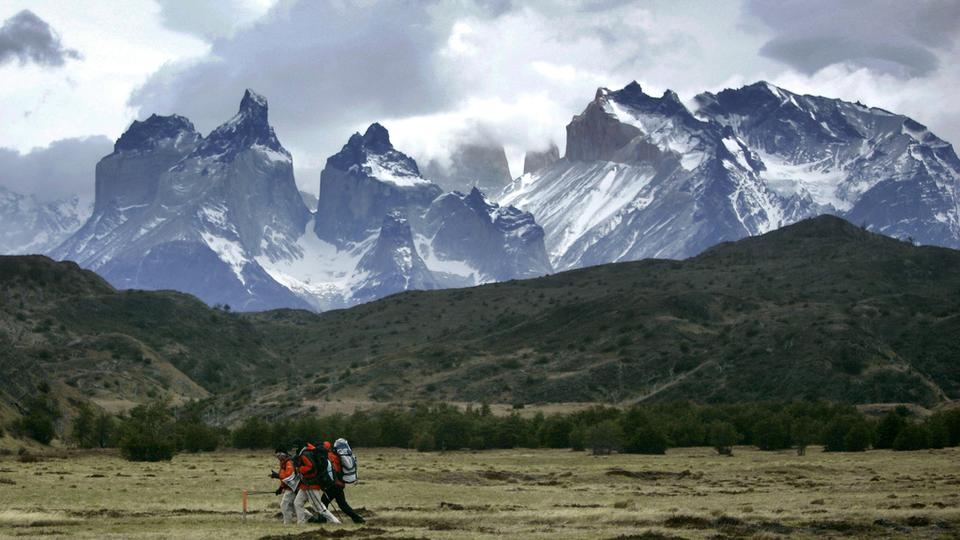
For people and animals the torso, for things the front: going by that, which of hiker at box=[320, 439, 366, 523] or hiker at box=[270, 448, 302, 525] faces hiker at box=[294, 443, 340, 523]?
hiker at box=[320, 439, 366, 523]

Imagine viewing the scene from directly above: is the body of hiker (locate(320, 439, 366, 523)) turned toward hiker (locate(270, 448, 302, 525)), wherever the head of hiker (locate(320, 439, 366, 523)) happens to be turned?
yes

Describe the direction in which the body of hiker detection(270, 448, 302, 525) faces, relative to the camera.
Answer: to the viewer's left

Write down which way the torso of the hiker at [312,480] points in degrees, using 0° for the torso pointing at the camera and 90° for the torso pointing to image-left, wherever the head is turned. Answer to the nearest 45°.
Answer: approximately 90°

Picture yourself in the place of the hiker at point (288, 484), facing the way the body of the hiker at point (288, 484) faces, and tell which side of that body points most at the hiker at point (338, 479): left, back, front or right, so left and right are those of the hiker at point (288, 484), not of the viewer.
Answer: back

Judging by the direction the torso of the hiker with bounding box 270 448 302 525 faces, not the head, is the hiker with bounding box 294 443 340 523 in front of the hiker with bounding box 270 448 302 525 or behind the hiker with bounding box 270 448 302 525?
behind

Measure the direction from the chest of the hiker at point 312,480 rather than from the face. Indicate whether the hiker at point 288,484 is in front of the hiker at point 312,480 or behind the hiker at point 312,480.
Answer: in front

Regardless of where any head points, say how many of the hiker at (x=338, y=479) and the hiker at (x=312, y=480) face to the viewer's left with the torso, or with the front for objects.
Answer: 2

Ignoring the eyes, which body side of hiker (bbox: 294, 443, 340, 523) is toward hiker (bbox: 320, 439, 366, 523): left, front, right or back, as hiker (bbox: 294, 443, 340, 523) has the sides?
back

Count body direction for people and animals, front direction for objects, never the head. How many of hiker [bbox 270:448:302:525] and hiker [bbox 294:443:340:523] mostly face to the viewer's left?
2

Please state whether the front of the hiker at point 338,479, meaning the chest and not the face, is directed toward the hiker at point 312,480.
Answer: yes

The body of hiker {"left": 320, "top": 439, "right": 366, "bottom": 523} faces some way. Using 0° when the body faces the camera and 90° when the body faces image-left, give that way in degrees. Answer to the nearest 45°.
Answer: approximately 90°

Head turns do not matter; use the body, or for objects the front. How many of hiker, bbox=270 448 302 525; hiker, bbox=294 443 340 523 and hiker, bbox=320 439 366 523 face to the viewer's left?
3
